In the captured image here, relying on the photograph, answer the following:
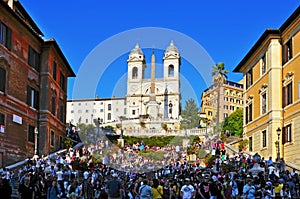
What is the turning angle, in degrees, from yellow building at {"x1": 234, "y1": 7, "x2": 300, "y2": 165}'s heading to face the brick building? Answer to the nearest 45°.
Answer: approximately 45° to its right

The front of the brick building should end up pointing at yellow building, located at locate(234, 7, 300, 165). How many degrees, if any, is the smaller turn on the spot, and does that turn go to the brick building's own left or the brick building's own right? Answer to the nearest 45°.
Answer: approximately 45° to the brick building's own left

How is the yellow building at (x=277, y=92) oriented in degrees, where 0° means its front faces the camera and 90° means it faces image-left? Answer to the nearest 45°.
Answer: approximately 45°

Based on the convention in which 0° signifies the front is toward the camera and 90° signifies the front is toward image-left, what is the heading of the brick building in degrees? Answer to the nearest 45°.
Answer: approximately 315°
